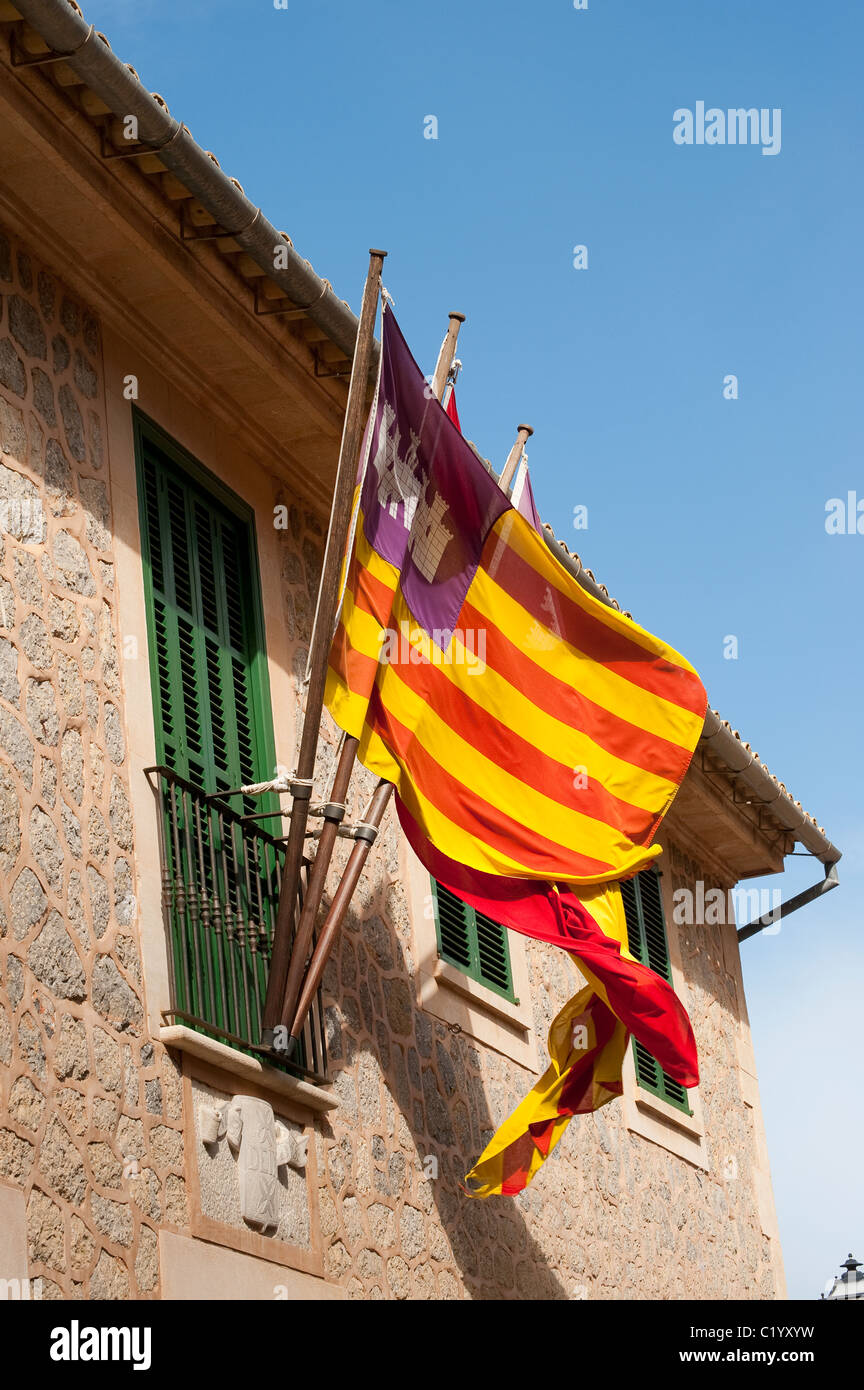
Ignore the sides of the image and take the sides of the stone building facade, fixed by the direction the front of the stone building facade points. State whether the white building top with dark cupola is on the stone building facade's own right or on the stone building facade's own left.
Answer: on the stone building facade's own left

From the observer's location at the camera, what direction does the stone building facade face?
facing the viewer and to the right of the viewer
